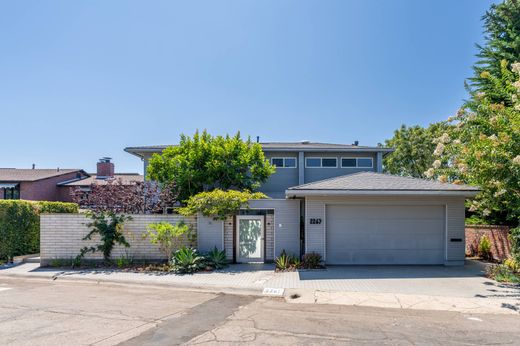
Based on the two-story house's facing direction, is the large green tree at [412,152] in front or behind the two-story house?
behind

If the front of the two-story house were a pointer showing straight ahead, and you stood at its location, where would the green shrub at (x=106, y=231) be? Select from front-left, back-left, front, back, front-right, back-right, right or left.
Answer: right

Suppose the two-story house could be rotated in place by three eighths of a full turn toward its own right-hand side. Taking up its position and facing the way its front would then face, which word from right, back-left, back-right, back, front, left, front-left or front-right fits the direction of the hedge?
front-left

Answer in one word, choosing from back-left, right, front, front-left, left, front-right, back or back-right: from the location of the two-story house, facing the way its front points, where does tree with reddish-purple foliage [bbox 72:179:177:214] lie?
right

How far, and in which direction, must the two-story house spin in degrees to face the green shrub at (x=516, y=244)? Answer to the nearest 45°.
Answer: approximately 45° to its left

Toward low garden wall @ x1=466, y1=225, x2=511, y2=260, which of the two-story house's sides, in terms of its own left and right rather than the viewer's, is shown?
left

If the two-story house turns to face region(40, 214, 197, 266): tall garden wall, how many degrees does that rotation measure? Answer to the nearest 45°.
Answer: approximately 90° to its right

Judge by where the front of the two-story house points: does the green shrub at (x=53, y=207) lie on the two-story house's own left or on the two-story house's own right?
on the two-story house's own right

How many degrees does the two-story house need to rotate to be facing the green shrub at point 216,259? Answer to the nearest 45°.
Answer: approximately 90° to its right
